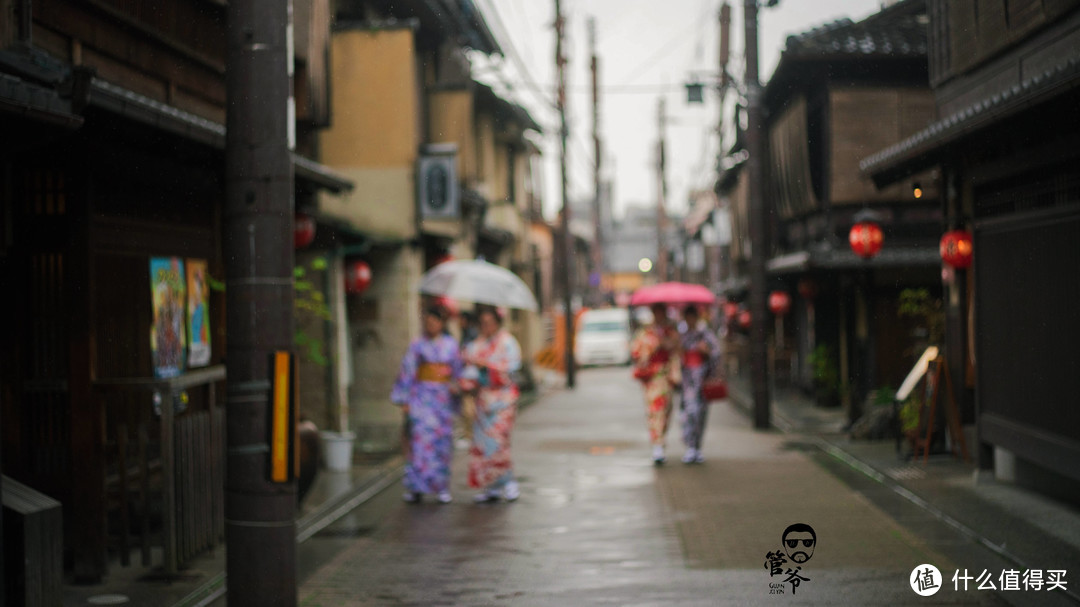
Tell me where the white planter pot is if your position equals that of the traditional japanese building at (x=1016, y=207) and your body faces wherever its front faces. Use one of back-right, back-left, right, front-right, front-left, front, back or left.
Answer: front-right

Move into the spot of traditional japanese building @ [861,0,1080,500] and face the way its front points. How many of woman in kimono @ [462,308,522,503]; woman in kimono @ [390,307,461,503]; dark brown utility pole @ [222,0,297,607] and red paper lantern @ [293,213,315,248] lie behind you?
0

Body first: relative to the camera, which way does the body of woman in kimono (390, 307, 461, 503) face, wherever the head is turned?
toward the camera

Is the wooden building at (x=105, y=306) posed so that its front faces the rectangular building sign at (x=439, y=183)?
no

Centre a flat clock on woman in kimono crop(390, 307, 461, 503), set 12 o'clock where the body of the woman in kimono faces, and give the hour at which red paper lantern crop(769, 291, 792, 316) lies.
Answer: The red paper lantern is roughly at 7 o'clock from the woman in kimono.

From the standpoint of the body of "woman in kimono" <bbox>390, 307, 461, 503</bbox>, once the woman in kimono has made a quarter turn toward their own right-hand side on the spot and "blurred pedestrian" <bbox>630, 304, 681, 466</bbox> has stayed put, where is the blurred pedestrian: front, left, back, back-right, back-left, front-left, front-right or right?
back-right

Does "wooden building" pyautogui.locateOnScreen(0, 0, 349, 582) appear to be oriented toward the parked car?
no

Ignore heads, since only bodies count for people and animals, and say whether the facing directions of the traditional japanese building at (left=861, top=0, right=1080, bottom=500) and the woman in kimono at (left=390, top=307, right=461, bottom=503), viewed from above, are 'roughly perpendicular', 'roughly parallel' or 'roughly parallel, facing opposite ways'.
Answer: roughly perpendicular

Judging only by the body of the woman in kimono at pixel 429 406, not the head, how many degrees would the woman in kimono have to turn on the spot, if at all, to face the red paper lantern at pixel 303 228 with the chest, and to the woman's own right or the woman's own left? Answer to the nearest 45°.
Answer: approximately 135° to the woman's own right

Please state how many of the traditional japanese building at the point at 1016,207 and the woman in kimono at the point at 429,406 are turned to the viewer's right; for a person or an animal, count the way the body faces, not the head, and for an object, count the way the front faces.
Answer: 0

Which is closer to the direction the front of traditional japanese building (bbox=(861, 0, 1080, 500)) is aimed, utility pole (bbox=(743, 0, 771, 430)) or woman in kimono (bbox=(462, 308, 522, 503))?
the woman in kimono

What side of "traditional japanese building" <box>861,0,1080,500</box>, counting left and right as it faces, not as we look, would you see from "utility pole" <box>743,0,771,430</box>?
right

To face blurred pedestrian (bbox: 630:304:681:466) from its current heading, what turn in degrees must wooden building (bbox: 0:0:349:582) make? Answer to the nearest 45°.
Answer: approximately 90° to its left

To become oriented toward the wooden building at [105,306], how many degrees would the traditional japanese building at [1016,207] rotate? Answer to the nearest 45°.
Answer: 0° — it already faces it

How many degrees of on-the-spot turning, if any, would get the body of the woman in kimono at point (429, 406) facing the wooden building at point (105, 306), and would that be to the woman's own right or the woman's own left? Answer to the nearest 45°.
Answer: approximately 45° to the woman's own right

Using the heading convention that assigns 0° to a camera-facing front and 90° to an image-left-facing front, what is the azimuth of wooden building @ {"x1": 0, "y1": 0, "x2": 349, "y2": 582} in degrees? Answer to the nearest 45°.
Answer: approximately 315°

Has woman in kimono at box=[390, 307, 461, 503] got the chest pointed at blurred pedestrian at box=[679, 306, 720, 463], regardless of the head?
no

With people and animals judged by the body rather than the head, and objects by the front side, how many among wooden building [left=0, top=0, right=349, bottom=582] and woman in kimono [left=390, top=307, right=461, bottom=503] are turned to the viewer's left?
0

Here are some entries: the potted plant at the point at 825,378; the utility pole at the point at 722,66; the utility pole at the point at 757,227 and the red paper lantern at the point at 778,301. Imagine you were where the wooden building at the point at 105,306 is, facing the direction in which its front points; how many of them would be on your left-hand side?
4

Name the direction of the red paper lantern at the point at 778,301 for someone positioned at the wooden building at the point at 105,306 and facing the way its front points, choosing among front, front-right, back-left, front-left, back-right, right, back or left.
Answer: left
